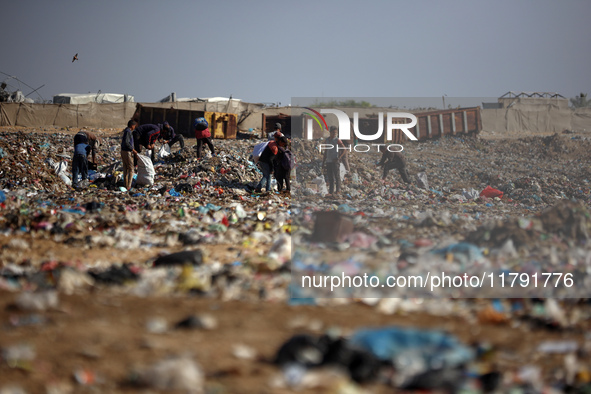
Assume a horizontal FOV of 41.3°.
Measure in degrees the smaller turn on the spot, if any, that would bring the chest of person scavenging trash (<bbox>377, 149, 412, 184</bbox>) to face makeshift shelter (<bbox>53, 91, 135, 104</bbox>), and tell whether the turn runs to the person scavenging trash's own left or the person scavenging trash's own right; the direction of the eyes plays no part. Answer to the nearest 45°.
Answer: approximately 45° to the person scavenging trash's own right

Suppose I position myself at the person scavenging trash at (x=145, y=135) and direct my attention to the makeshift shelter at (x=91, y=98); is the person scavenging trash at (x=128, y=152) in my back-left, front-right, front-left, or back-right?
back-left

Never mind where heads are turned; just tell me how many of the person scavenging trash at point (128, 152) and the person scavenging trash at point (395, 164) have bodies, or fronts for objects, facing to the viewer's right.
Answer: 1

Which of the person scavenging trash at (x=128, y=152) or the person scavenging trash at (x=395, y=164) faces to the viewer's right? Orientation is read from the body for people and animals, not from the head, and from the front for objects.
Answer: the person scavenging trash at (x=128, y=152)

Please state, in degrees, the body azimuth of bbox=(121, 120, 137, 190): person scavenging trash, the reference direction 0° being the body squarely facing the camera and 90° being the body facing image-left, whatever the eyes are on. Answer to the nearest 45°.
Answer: approximately 270°

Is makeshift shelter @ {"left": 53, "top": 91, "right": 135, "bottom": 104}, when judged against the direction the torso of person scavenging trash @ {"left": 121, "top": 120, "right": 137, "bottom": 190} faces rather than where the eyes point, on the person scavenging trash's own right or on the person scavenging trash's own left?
on the person scavenging trash's own left

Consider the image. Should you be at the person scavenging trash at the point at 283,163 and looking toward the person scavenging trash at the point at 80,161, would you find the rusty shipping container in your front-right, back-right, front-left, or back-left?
back-right

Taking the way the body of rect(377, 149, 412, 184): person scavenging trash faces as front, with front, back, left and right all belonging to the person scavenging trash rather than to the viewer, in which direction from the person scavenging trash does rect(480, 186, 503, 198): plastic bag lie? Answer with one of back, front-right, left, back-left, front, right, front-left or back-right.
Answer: back

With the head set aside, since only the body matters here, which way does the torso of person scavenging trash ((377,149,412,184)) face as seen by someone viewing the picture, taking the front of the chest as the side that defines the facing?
to the viewer's left
